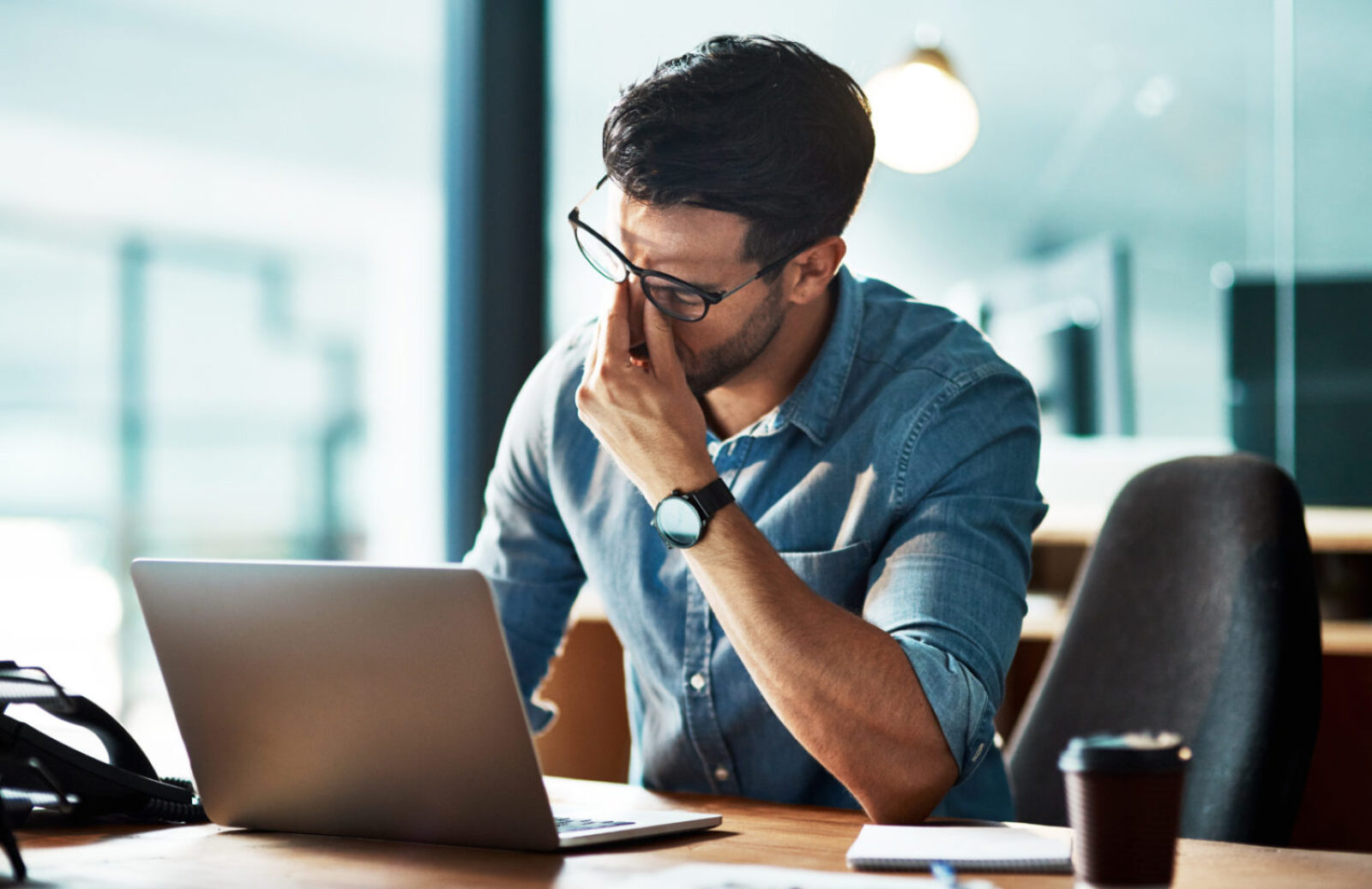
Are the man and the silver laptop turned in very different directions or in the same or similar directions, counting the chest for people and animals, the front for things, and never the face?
very different directions

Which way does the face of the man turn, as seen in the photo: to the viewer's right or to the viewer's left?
to the viewer's left

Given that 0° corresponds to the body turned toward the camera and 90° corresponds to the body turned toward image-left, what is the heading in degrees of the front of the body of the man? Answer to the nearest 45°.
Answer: approximately 45°

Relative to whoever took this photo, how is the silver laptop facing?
facing away from the viewer and to the right of the viewer
